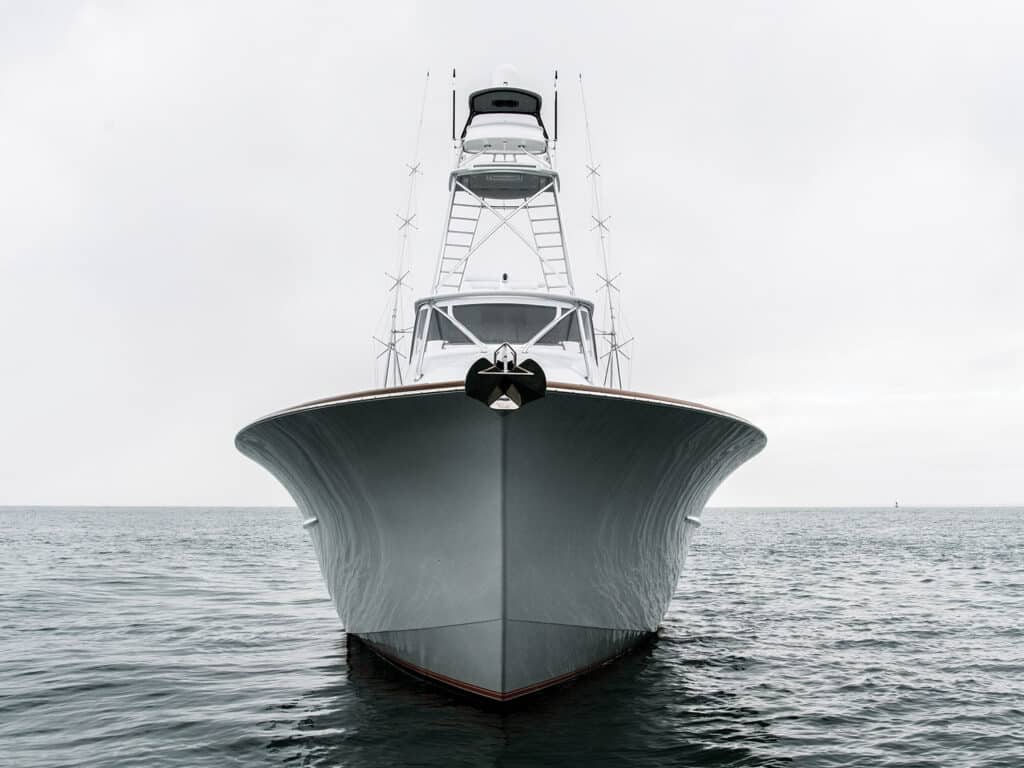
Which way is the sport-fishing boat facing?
toward the camera
